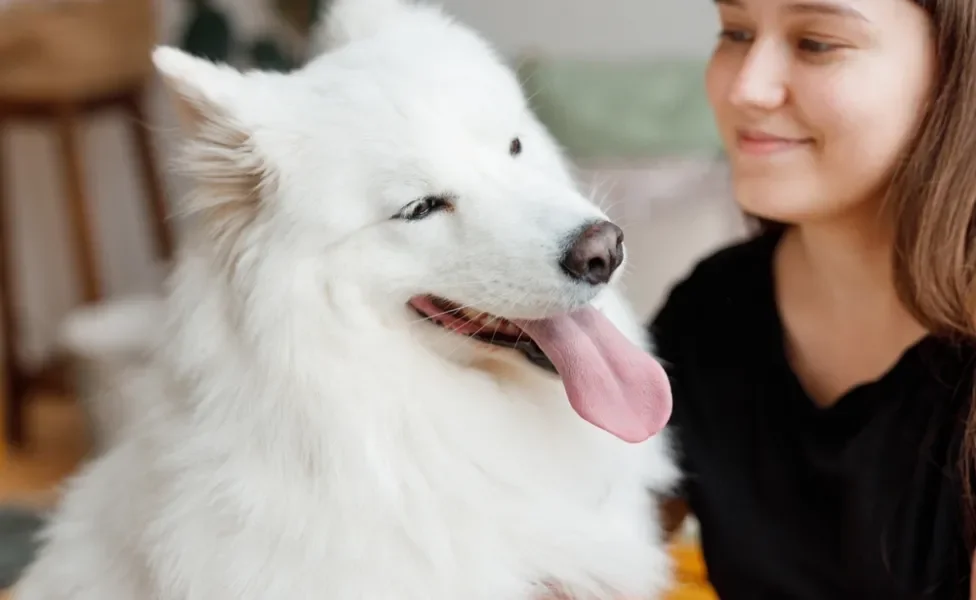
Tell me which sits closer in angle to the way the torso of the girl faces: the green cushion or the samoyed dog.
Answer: the samoyed dog

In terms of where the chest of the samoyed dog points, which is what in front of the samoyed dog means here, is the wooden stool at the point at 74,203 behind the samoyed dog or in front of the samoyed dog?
behind

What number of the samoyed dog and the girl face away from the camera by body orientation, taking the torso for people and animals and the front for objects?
0

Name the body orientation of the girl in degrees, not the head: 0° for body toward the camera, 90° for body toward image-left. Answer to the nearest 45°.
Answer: approximately 45°

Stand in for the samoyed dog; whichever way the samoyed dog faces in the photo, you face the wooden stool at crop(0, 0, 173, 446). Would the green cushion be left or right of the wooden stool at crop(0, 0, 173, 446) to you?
right

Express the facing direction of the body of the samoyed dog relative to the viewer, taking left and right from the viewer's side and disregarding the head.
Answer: facing the viewer and to the right of the viewer

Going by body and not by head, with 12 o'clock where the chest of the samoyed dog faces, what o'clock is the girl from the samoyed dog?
The girl is roughly at 10 o'clock from the samoyed dog.

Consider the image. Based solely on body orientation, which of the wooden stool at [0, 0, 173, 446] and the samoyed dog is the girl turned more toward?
the samoyed dog

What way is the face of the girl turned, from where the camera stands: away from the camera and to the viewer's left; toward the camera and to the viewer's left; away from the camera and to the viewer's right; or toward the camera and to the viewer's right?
toward the camera and to the viewer's left
